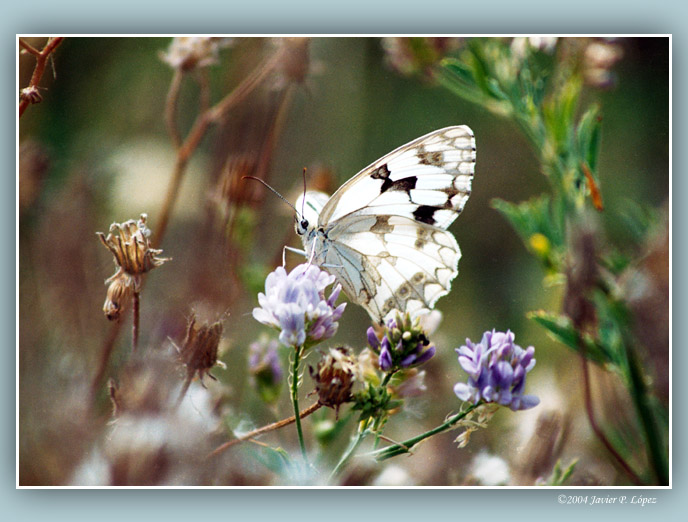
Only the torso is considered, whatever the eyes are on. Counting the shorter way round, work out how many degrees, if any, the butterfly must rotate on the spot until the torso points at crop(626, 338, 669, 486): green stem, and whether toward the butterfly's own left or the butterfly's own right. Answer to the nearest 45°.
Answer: approximately 180°

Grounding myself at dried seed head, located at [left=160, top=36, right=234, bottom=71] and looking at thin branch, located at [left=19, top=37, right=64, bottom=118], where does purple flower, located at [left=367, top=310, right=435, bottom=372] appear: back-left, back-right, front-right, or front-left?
back-left

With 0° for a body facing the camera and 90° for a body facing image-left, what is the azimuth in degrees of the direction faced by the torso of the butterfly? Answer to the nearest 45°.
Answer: approximately 90°

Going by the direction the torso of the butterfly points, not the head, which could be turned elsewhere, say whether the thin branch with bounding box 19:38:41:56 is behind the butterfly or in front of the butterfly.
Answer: in front

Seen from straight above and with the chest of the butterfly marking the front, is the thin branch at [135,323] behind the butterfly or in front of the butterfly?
in front

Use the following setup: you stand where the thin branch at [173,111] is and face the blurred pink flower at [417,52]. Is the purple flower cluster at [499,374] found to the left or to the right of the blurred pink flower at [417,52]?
right

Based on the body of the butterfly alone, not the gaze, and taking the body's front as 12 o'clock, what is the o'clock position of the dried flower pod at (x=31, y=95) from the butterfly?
The dried flower pod is roughly at 12 o'clock from the butterfly.
